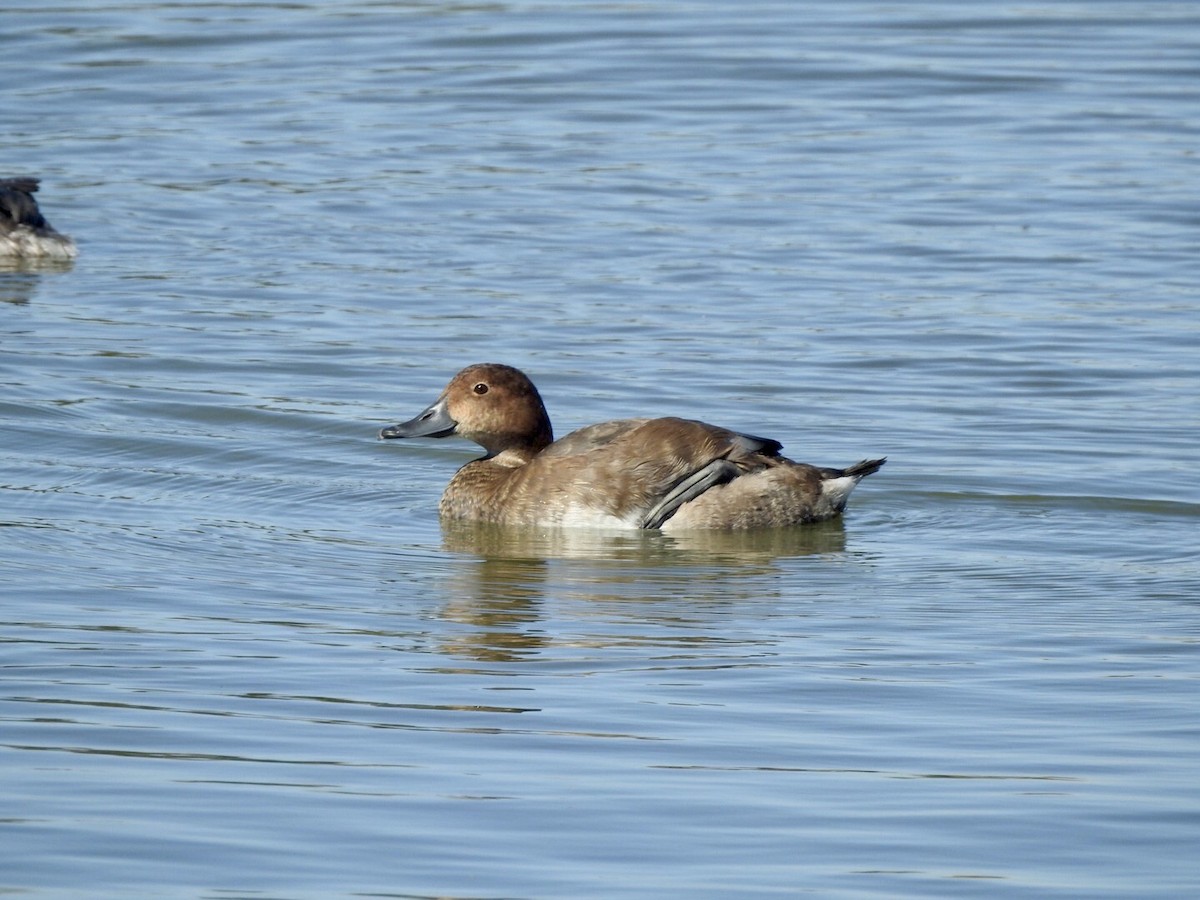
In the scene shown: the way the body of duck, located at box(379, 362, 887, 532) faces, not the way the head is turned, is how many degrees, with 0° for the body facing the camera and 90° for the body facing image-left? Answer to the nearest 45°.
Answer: approximately 90°

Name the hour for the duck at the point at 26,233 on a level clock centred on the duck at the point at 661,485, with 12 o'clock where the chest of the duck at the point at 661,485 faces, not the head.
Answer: the duck at the point at 26,233 is roughly at 2 o'clock from the duck at the point at 661,485.
